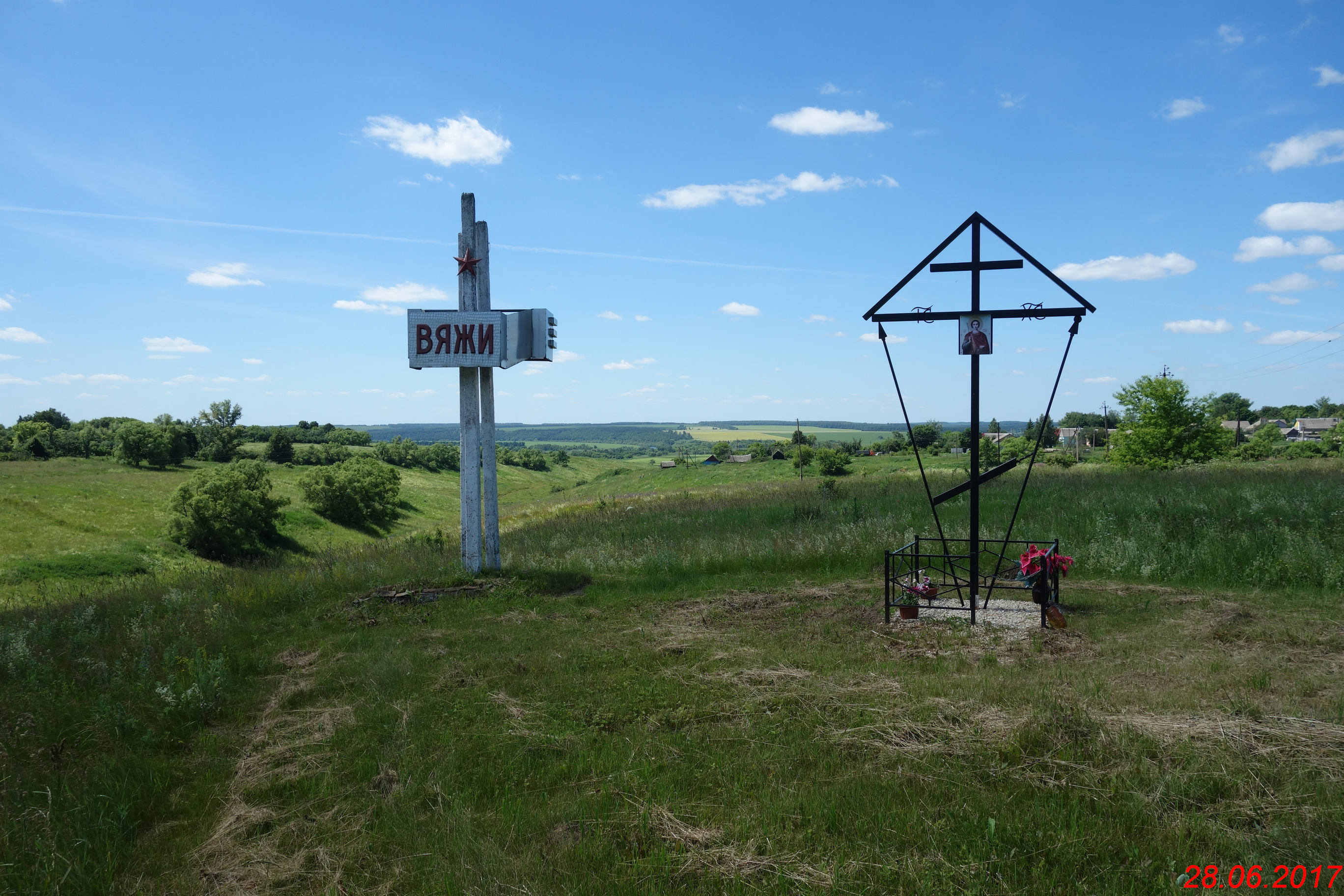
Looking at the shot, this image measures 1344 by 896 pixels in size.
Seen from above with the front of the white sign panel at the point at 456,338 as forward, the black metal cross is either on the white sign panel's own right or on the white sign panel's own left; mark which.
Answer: on the white sign panel's own left

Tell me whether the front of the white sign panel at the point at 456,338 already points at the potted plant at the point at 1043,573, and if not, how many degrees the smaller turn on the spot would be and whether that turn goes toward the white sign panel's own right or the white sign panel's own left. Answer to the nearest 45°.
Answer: approximately 45° to the white sign panel's own left

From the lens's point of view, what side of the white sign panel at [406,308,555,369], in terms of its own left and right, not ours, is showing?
front

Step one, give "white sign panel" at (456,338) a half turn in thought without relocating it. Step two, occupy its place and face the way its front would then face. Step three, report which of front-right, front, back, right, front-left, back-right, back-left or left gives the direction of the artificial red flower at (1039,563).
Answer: back-right

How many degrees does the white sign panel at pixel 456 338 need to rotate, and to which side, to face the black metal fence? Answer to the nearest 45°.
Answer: approximately 45° to its left
